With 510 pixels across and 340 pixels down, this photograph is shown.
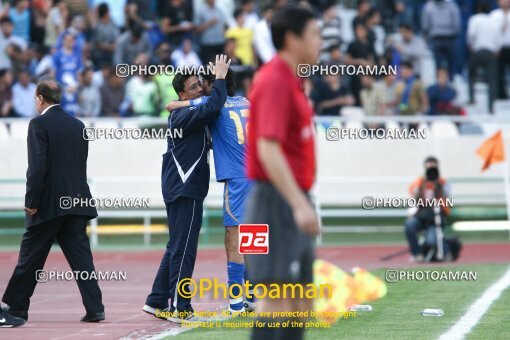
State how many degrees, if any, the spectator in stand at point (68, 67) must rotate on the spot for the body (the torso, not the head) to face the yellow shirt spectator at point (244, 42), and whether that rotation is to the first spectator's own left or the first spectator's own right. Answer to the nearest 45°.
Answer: approximately 90° to the first spectator's own left

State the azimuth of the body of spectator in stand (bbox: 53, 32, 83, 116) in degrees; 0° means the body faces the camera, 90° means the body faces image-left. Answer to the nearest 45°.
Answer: approximately 0°

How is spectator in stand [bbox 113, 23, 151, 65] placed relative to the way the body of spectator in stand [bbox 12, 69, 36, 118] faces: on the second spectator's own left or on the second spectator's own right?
on the second spectator's own left

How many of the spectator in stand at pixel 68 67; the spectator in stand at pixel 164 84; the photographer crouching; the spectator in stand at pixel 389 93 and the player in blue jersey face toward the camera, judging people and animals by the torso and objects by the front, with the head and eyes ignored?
4

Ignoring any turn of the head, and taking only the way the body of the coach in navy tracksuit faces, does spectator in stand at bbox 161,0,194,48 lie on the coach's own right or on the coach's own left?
on the coach's own left

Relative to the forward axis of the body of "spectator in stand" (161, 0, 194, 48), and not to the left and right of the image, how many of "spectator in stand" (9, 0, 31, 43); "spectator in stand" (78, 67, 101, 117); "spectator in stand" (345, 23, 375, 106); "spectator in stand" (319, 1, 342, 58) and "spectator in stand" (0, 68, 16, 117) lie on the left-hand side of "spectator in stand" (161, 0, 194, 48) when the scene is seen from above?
2

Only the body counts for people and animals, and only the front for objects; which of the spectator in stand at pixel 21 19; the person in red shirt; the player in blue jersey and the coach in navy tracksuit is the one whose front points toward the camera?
the spectator in stand

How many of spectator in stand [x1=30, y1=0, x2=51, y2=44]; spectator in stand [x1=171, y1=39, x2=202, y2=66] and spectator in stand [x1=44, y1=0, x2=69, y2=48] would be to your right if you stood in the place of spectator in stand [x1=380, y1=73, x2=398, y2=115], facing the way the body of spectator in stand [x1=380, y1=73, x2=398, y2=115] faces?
3

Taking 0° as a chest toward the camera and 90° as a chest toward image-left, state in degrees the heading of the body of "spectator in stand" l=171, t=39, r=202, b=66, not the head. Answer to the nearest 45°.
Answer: approximately 0°

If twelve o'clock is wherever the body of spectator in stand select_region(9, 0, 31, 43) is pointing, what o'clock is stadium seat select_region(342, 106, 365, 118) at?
The stadium seat is roughly at 10 o'clock from the spectator in stand.

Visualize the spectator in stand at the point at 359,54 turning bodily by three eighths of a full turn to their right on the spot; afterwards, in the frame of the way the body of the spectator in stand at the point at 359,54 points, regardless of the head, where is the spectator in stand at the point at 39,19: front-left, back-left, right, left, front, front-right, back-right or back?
front-left
